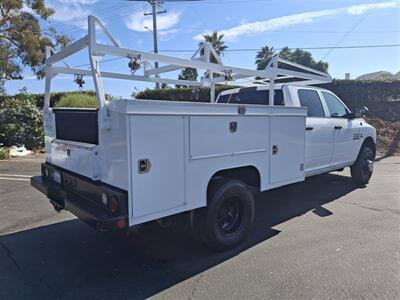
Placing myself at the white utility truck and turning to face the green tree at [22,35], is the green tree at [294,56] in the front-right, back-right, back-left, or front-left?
front-right

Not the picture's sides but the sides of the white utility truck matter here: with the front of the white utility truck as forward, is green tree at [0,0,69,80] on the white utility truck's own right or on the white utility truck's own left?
on the white utility truck's own left

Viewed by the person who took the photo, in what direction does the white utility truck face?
facing away from the viewer and to the right of the viewer

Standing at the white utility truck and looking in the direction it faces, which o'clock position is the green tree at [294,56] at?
The green tree is roughly at 11 o'clock from the white utility truck.
